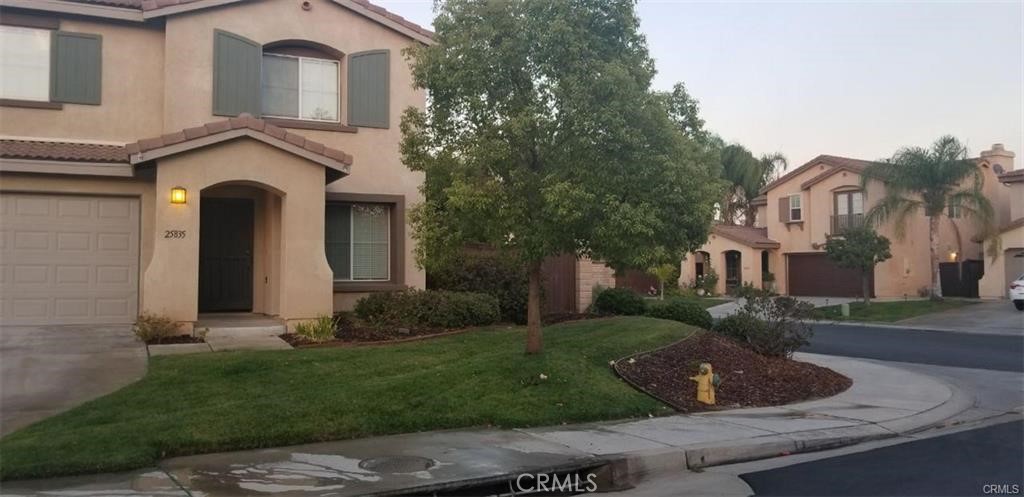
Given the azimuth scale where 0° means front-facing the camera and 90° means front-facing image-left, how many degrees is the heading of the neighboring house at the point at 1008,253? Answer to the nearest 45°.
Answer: approximately 45°

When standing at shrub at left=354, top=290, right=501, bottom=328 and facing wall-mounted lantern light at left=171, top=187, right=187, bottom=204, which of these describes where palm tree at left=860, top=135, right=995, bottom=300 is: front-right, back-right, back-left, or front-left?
back-right

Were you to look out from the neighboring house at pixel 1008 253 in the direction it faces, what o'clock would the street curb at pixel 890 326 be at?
The street curb is roughly at 11 o'clock from the neighboring house.

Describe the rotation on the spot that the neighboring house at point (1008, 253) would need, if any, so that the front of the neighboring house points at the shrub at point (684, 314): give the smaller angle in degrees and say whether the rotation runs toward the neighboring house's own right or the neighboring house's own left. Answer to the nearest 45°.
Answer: approximately 45° to the neighboring house's own left

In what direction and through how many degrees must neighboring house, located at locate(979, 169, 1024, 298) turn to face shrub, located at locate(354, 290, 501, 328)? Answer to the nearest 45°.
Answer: approximately 45° to its left

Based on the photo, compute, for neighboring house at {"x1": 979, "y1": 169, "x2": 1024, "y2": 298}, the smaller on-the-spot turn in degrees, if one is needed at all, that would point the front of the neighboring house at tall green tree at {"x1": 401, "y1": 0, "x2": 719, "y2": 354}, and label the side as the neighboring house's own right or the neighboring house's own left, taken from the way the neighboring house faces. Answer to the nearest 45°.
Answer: approximately 45° to the neighboring house's own left

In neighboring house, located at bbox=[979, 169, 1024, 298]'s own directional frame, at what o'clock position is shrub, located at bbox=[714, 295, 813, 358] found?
The shrub is roughly at 11 o'clock from the neighboring house.

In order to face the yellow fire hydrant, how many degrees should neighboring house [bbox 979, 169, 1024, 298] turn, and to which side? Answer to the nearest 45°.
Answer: approximately 45° to its left

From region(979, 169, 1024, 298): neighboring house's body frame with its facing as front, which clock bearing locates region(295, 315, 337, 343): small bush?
The small bush is roughly at 11 o'clock from the neighboring house.

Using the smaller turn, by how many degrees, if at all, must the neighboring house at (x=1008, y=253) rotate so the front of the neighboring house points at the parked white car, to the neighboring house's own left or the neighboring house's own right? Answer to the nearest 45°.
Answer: approximately 45° to the neighboring house's own left
